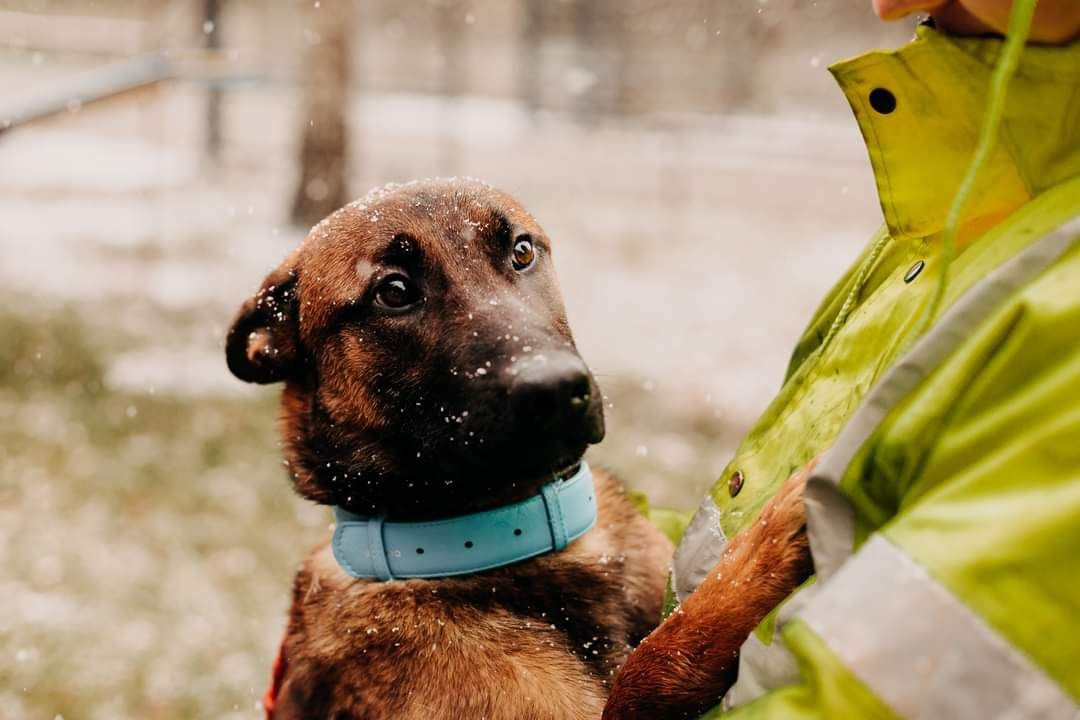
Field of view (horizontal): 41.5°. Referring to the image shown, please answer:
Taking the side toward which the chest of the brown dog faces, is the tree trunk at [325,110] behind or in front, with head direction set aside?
behind

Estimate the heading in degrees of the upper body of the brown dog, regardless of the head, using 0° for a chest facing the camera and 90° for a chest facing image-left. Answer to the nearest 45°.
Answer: approximately 315°
